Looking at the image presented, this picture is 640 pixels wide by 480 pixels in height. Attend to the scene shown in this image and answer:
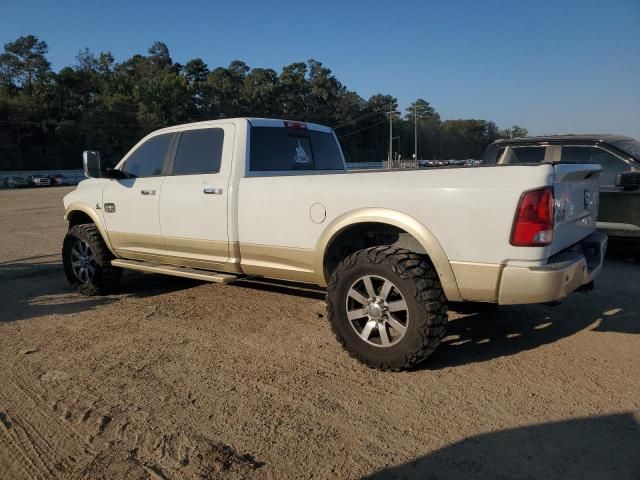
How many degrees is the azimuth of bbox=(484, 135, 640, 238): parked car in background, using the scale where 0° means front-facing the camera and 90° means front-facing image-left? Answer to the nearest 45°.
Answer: approximately 315°

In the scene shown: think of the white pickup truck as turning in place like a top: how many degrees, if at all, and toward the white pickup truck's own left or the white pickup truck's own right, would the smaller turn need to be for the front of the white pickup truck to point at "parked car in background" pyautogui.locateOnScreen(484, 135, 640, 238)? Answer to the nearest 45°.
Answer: approximately 90° to the white pickup truck's own right

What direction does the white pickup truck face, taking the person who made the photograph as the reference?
facing away from the viewer and to the left of the viewer

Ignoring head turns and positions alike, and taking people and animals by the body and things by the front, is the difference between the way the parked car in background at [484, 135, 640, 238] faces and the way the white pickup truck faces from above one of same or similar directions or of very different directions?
very different directions

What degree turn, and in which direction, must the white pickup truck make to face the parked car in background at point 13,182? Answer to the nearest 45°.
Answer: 0° — it already faces it
